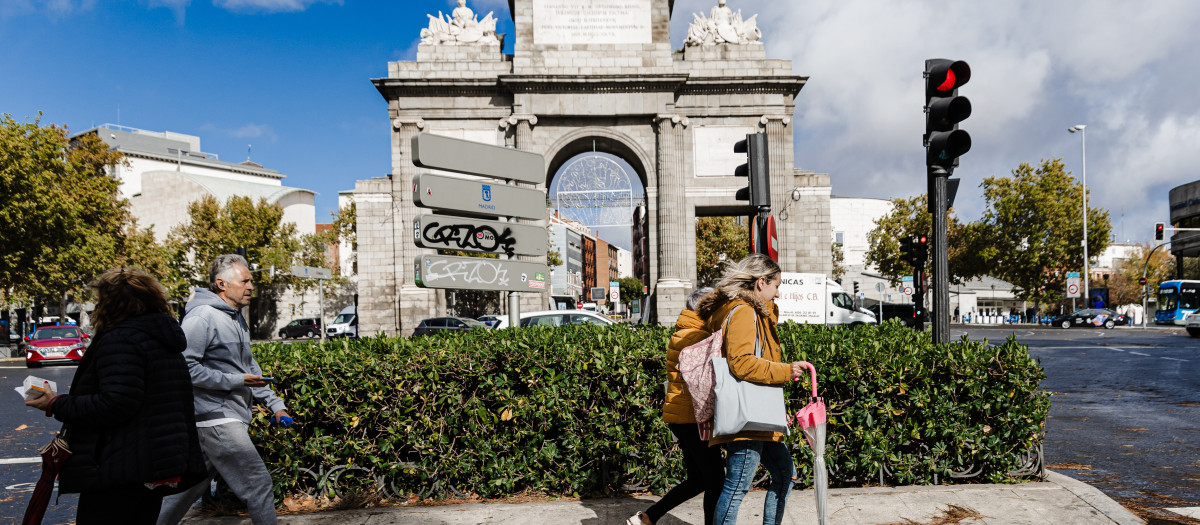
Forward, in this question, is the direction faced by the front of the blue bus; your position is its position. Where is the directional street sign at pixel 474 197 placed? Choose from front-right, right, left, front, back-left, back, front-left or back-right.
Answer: front-left

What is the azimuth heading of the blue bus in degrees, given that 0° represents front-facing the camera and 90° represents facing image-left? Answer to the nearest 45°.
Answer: approximately 45°

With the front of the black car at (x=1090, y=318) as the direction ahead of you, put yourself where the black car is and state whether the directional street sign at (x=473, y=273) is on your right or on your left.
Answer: on your left

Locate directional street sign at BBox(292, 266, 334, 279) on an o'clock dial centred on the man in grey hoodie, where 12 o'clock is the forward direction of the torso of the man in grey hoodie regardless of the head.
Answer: The directional street sign is roughly at 9 o'clock from the man in grey hoodie.

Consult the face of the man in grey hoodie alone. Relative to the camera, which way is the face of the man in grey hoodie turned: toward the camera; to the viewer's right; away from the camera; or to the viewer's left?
to the viewer's right

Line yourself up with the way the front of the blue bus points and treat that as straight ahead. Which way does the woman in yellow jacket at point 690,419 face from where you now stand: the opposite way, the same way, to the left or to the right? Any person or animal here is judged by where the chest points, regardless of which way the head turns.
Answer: the opposite way

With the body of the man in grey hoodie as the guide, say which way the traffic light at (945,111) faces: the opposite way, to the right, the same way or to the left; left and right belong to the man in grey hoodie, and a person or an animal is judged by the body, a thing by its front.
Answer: to the right

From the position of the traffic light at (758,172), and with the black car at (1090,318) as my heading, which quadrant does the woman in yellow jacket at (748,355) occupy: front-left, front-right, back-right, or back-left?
back-right

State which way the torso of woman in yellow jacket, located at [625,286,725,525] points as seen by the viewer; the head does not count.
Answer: to the viewer's right

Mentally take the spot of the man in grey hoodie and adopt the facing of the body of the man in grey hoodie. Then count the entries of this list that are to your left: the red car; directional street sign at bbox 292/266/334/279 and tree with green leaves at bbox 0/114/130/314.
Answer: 3

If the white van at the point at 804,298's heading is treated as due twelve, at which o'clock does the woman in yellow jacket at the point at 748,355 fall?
The woman in yellow jacket is roughly at 3 o'clock from the white van.

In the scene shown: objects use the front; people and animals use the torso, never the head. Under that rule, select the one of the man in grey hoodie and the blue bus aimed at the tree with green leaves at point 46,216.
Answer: the blue bus
